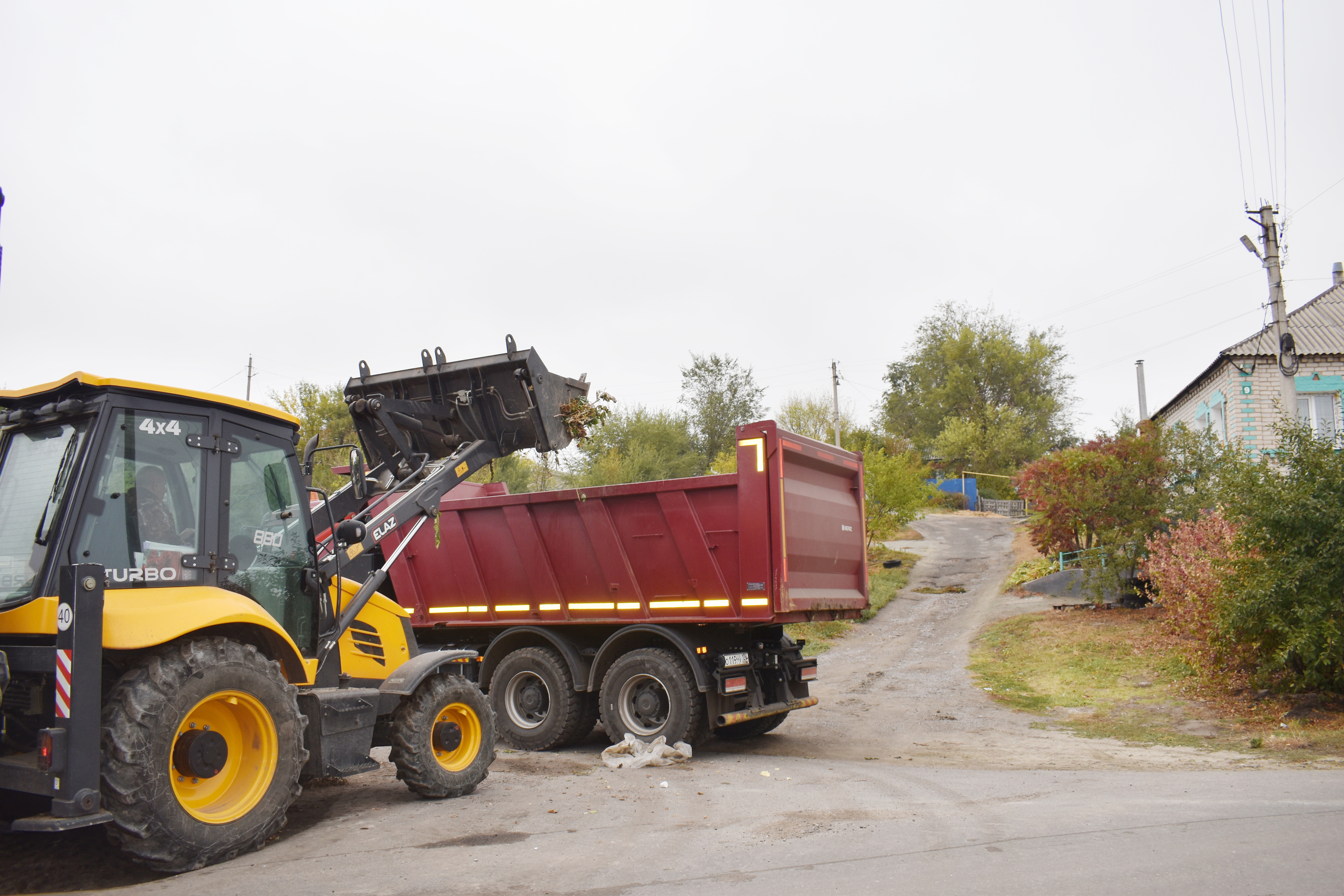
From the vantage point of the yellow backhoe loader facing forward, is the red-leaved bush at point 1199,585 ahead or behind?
ahead

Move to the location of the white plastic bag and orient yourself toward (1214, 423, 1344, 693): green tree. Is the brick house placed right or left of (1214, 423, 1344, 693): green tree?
left

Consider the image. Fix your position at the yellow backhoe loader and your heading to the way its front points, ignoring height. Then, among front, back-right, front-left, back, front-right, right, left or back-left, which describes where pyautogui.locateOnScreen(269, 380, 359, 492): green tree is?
front-left

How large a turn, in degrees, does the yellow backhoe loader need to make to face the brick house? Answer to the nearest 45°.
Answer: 0° — it already faces it

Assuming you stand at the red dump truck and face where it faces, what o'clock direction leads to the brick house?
The brick house is roughly at 3 o'clock from the red dump truck.

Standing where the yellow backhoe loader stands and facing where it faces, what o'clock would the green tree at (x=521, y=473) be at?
The green tree is roughly at 11 o'clock from the yellow backhoe loader.

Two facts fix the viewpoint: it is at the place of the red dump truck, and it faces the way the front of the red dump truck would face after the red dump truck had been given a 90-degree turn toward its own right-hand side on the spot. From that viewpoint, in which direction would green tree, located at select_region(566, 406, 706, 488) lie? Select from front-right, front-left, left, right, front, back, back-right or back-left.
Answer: front-left

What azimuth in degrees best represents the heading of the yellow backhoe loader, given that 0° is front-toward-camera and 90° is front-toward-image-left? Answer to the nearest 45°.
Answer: approximately 225°

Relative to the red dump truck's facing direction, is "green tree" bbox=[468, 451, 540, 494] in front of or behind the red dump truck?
in front

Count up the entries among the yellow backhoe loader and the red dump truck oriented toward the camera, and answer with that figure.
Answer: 0

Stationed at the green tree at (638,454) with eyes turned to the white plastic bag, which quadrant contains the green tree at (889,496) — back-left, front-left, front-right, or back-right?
front-left

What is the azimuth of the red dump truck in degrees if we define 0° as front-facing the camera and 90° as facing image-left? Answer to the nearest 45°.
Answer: approximately 135°

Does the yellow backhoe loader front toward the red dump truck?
yes

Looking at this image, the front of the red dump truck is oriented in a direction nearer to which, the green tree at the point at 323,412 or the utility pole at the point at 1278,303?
the green tree

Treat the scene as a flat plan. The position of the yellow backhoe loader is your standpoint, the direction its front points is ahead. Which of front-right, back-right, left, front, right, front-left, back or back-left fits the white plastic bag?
front
